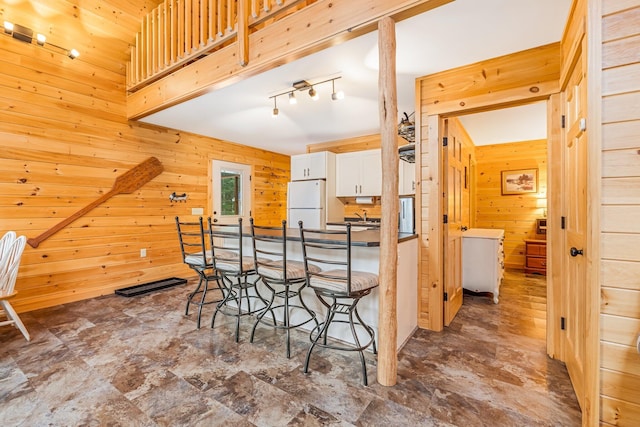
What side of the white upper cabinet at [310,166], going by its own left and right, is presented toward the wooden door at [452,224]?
left

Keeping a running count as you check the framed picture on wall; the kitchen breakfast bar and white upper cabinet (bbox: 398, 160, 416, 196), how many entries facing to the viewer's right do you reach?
0

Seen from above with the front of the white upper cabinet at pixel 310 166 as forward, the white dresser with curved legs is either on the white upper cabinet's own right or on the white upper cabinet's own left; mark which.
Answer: on the white upper cabinet's own left

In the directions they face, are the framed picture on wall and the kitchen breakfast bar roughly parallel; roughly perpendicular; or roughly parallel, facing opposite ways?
roughly parallel

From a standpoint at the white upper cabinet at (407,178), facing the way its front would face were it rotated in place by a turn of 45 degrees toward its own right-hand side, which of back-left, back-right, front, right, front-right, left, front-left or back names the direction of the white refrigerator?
front

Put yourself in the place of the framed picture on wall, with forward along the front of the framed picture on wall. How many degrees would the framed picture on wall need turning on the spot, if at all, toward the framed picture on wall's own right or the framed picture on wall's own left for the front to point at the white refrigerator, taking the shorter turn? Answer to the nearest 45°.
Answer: approximately 45° to the framed picture on wall's own right

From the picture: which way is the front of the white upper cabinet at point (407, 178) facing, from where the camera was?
facing the viewer and to the left of the viewer

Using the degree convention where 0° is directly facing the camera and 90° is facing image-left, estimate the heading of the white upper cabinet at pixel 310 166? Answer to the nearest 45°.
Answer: approximately 45°

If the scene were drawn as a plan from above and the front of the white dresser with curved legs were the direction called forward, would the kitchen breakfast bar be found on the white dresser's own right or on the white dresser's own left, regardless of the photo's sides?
on the white dresser's own right
